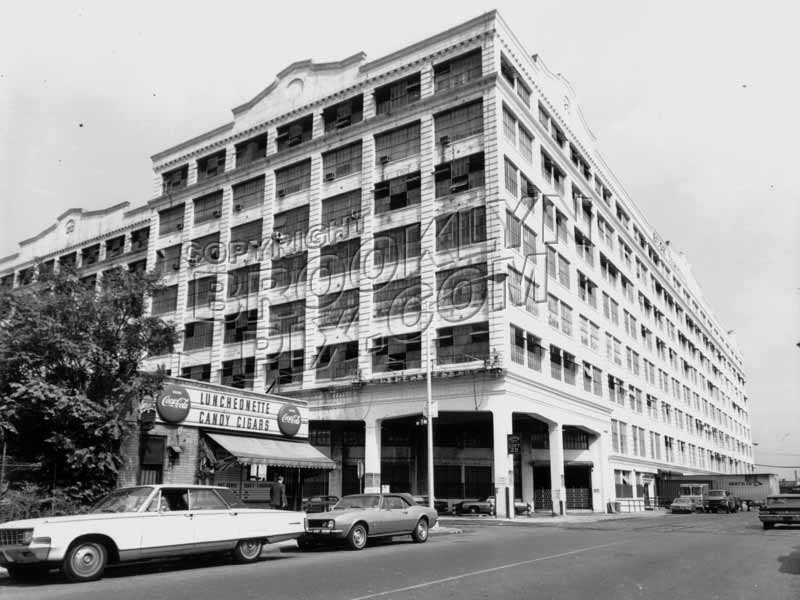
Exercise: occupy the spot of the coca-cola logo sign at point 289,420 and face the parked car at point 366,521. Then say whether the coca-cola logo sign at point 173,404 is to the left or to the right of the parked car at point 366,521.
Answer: right

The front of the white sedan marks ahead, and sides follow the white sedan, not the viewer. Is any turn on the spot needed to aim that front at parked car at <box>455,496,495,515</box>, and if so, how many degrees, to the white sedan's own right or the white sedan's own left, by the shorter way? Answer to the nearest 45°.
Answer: approximately 180°

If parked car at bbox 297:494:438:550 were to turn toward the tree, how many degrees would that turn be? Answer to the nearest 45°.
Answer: approximately 45° to its right

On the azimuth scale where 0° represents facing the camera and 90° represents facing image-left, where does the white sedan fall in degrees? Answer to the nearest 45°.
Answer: approximately 45°

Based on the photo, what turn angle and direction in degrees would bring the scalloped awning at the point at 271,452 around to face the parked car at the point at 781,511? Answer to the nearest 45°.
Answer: approximately 45° to its left

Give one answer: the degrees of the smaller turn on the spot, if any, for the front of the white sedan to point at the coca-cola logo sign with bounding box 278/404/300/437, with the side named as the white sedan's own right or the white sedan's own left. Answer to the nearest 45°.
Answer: approximately 135° to the white sedan's own right

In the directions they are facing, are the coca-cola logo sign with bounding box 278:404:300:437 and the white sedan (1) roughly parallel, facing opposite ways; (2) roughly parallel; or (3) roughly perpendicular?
roughly perpendicular

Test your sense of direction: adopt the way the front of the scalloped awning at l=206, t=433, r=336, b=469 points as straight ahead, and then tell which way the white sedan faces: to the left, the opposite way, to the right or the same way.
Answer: to the right

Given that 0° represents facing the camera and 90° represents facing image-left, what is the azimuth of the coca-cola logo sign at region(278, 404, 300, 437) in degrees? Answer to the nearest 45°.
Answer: approximately 315°

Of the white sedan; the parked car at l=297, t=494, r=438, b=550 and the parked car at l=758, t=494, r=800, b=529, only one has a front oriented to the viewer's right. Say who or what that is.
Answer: the parked car at l=758, t=494, r=800, b=529

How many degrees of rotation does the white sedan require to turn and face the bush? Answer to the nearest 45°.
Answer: approximately 90° to its right
